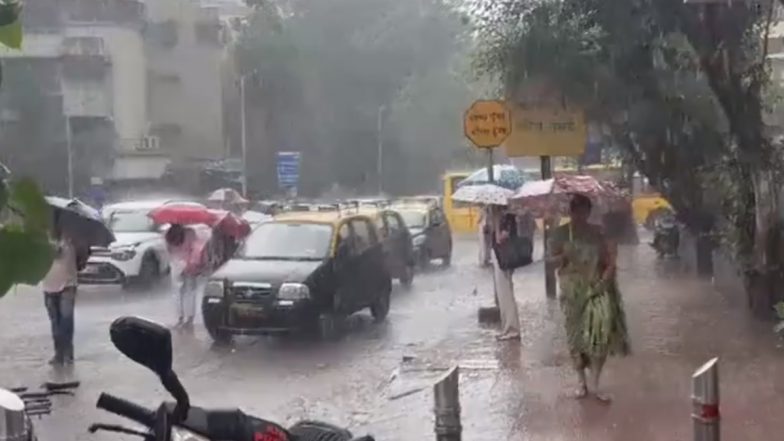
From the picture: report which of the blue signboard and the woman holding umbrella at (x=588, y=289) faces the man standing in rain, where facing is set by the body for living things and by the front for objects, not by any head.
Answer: the blue signboard

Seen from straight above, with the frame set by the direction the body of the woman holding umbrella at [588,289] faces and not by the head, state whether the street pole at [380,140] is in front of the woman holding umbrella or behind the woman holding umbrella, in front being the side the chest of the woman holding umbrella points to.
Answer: behind

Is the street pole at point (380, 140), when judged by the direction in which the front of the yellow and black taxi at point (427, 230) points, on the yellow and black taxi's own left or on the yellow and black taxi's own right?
on the yellow and black taxi's own right

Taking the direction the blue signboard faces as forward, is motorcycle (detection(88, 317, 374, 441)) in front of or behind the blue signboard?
in front

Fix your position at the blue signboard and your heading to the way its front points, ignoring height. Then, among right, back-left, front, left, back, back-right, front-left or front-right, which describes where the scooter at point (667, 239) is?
front-left

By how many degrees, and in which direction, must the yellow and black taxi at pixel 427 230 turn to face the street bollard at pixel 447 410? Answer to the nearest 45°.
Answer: approximately 45° to its left

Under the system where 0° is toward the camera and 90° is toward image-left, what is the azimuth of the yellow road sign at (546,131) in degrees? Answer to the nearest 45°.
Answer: approximately 0°

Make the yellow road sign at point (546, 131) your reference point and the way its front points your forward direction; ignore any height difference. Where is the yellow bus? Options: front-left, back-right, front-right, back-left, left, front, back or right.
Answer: back

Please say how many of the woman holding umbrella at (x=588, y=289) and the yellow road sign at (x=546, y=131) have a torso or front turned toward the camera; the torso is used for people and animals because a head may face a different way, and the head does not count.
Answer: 2
